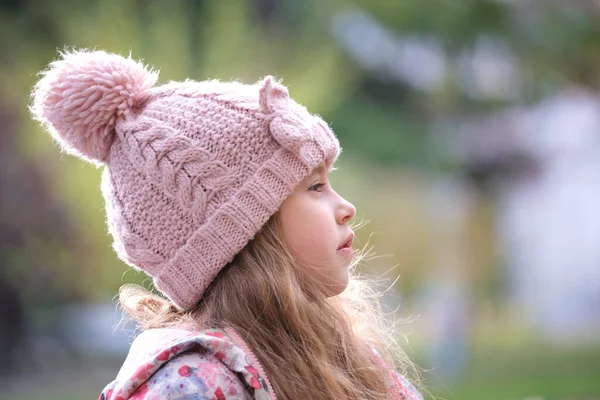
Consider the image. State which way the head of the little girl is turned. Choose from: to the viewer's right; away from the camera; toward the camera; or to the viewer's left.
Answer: to the viewer's right

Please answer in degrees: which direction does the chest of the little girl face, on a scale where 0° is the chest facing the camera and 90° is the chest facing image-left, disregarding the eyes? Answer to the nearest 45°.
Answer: approximately 270°
